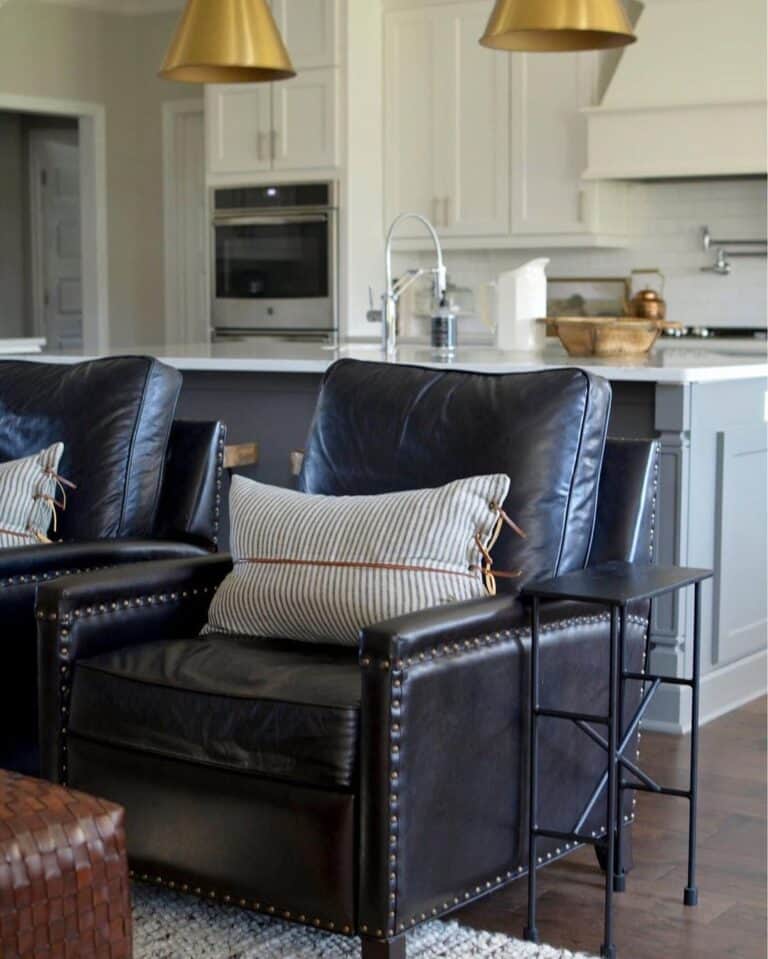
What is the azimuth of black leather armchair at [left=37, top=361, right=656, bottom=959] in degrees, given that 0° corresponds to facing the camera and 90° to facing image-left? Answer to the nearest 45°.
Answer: approximately 45°

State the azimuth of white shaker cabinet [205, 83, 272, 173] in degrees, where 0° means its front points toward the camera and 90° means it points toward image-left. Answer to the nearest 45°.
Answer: approximately 0°

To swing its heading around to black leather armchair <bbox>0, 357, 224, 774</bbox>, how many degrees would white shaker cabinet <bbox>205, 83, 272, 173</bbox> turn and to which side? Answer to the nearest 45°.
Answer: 0° — it already faces it

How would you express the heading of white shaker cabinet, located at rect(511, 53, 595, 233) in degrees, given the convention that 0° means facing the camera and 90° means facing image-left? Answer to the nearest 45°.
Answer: approximately 0°

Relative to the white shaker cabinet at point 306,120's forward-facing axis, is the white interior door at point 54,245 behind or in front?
behind

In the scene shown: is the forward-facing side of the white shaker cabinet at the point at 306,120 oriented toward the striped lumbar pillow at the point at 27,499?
yes

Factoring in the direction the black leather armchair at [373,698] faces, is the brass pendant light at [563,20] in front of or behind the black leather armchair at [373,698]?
behind

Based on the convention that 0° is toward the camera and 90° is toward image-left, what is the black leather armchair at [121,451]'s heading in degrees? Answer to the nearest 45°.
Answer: approximately 45°

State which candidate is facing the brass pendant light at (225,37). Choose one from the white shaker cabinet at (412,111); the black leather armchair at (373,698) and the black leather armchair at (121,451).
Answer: the white shaker cabinet

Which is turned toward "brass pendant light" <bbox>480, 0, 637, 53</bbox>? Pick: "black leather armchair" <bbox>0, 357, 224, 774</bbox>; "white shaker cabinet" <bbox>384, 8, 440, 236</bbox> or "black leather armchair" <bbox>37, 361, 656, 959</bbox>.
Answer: the white shaker cabinet

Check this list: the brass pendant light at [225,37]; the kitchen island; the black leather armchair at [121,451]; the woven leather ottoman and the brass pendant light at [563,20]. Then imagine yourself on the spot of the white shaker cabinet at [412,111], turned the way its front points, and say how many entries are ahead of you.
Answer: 5

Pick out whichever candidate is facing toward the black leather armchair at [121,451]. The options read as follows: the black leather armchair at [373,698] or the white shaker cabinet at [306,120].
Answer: the white shaker cabinet

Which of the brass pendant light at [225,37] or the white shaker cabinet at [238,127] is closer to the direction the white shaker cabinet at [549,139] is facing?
the brass pendant light

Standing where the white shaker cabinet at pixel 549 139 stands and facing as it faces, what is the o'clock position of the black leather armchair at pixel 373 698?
The black leather armchair is roughly at 12 o'clock from the white shaker cabinet.
